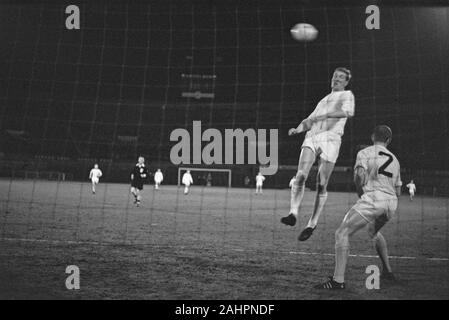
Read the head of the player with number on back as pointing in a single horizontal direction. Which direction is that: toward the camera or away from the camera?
away from the camera

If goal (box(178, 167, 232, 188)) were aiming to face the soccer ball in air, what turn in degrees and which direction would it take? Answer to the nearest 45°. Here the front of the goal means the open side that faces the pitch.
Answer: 0° — it already faces it

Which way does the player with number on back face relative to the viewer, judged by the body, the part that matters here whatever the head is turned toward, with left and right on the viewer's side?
facing away from the viewer and to the left of the viewer

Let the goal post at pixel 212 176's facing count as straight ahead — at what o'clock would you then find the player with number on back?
The player with number on back is roughly at 12 o'clock from the goal post.

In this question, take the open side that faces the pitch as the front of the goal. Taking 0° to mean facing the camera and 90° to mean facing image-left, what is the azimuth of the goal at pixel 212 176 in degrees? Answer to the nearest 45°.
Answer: approximately 0°
